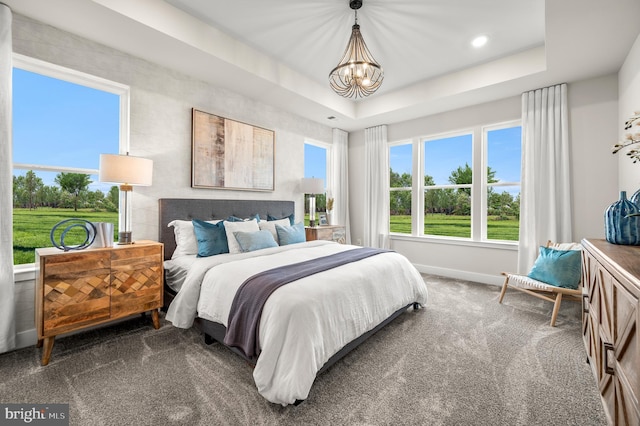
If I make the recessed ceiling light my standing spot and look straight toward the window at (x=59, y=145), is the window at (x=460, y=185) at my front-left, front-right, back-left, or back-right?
back-right

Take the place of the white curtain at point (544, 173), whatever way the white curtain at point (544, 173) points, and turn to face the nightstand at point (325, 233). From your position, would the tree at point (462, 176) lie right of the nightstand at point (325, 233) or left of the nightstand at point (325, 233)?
right

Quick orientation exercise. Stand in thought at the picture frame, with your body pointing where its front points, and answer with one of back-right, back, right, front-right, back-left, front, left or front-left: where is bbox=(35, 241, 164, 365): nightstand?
right

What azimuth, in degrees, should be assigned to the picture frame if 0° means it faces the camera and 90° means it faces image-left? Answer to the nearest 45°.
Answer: approximately 315°

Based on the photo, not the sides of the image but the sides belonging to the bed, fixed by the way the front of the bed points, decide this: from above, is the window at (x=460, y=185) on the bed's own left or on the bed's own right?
on the bed's own left

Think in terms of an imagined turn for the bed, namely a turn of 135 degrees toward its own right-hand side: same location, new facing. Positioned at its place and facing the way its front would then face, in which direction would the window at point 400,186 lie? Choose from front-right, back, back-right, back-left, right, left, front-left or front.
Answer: back-right

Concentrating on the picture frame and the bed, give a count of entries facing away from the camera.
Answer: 0

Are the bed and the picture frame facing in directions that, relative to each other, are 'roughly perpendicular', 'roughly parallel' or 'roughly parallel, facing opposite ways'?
roughly parallel

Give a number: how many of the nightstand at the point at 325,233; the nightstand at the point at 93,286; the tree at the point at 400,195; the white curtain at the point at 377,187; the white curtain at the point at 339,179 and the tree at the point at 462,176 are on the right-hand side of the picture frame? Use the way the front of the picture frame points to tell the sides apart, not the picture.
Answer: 1

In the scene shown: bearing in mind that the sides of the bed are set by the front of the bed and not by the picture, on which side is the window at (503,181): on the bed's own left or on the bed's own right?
on the bed's own left

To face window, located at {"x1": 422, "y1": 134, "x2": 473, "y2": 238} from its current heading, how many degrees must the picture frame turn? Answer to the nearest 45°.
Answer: approximately 45° to its left

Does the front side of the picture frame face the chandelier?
yes

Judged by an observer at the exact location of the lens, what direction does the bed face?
facing the viewer and to the right of the viewer

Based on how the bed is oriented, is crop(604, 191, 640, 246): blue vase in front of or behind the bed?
in front
